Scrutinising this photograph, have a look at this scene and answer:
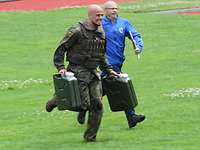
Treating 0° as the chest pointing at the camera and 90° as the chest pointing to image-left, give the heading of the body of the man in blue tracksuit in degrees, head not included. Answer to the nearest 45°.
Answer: approximately 315°

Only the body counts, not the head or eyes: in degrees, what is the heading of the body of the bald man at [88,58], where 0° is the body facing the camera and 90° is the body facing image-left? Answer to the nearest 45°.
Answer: approximately 315°
